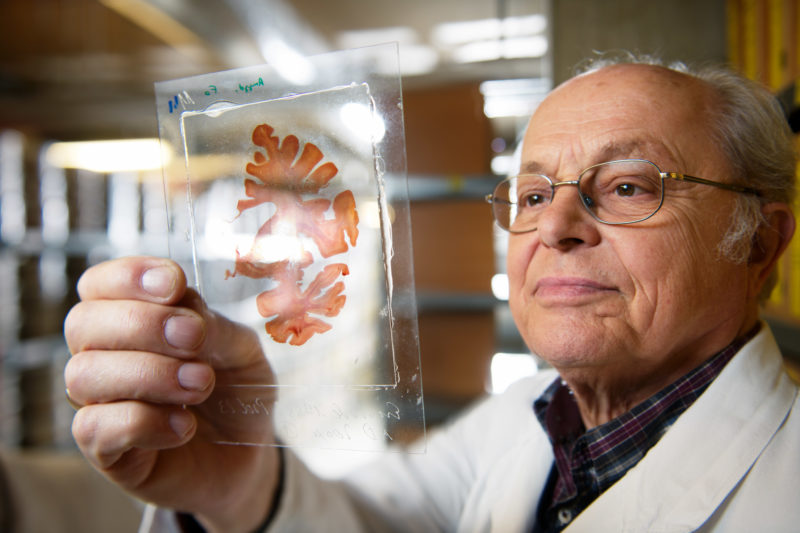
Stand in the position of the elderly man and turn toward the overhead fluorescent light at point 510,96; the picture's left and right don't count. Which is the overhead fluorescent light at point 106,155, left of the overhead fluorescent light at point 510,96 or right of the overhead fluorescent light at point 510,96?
left

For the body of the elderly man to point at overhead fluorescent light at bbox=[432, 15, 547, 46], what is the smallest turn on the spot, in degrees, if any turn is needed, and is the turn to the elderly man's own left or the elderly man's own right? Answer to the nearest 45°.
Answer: approximately 135° to the elderly man's own right

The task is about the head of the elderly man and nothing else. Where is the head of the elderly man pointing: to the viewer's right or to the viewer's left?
to the viewer's left

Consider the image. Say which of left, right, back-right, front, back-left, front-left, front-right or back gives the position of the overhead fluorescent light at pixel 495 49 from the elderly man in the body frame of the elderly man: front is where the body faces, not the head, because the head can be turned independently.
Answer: back-right

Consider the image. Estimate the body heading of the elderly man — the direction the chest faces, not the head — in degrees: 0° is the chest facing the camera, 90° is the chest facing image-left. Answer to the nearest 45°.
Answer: approximately 45°

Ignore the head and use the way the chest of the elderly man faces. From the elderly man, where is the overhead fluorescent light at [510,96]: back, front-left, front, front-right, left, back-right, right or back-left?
back-right

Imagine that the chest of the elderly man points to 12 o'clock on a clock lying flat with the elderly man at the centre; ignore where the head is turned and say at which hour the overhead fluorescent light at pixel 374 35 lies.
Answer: The overhead fluorescent light is roughly at 4 o'clock from the elderly man.

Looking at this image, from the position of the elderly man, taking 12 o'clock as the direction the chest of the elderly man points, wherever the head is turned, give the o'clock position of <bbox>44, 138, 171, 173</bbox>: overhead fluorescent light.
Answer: The overhead fluorescent light is roughly at 3 o'clock from the elderly man.
